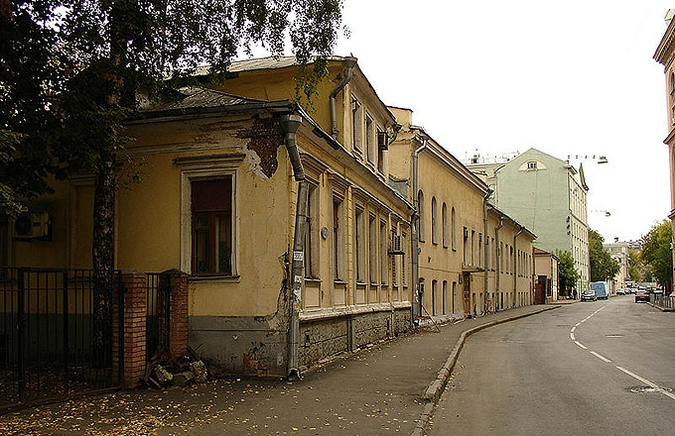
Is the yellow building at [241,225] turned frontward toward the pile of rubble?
no

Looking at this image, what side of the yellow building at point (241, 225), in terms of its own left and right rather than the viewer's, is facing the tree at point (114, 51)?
right

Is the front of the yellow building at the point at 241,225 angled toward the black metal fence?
no

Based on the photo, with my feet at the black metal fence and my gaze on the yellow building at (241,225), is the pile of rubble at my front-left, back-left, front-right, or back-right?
front-right

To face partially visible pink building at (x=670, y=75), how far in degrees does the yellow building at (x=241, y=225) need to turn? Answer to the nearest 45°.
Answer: approximately 90° to its left

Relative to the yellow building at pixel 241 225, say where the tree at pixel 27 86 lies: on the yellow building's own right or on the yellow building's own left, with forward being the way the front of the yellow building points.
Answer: on the yellow building's own right
